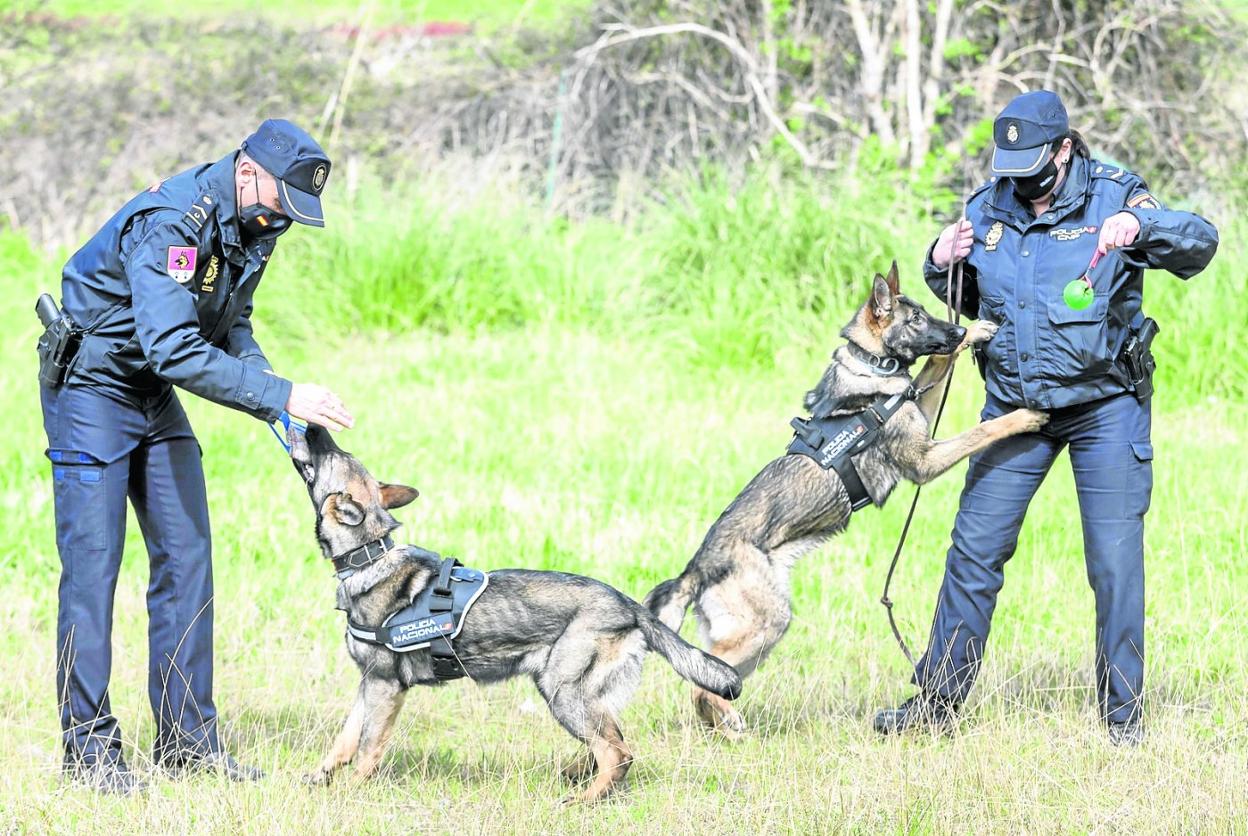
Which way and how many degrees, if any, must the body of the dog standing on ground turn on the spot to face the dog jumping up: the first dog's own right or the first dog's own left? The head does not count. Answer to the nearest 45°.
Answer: approximately 135° to the first dog's own right

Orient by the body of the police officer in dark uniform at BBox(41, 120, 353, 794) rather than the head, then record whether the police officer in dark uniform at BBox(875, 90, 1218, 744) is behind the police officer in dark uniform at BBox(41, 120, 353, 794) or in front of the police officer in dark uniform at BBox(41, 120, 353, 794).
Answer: in front

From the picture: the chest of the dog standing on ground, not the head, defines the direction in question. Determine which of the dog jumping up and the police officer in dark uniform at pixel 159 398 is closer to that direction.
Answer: the police officer in dark uniform

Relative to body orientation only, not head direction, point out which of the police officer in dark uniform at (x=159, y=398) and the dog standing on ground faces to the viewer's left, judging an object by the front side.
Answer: the dog standing on ground

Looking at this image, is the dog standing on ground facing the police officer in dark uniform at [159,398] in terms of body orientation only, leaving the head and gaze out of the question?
yes

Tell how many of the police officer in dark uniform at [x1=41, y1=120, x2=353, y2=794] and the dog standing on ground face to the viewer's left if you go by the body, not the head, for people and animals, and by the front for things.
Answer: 1

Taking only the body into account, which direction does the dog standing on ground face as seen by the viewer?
to the viewer's left

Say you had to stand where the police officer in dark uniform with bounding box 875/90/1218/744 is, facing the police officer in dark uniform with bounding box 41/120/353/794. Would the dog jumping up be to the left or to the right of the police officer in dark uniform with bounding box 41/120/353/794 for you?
right

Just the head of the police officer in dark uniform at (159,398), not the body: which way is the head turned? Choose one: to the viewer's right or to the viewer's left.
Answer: to the viewer's right

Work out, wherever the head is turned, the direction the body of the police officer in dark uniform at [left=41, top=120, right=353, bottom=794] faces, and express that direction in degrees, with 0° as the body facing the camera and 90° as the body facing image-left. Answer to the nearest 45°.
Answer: approximately 315°

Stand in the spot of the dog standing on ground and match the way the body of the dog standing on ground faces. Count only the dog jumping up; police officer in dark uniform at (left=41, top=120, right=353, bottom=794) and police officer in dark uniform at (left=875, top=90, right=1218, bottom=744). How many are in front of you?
1
